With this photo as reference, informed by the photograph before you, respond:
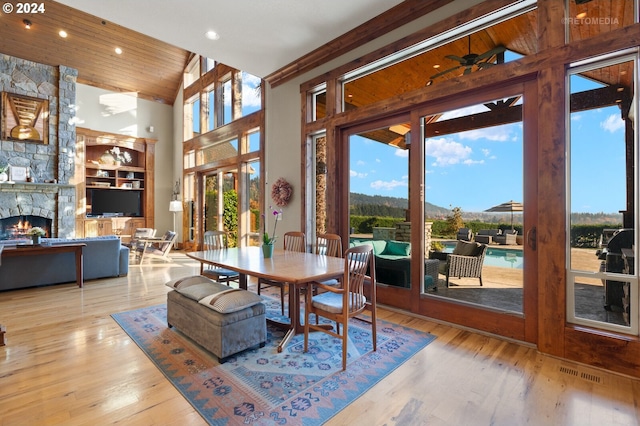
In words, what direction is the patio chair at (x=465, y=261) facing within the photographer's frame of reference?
facing the viewer and to the left of the viewer

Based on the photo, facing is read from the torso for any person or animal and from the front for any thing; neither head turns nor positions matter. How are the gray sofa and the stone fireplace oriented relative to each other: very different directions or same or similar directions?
very different directions

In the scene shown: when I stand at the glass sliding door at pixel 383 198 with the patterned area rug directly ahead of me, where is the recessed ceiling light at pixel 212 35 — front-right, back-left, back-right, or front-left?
front-right

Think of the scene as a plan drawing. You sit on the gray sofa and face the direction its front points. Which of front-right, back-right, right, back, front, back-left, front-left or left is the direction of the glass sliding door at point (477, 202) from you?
back-right

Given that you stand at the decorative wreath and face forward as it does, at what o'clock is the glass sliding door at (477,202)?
The glass sliding door is roughly at 9 o'clock from the decorative wreath.

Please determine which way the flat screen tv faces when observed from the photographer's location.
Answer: facing the viewer

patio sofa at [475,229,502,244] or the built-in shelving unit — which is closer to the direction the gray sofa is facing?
the built-in shelving unit

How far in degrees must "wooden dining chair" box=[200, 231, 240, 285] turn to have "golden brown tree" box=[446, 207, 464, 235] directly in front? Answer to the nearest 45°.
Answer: approximately 90° to its left

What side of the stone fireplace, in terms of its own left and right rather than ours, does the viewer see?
front

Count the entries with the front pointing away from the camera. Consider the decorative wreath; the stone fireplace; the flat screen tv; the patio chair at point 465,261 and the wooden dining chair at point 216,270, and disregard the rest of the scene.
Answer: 0

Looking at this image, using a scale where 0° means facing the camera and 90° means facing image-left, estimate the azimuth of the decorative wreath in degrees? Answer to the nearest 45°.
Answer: approximately 45°

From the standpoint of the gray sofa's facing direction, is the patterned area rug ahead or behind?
behind

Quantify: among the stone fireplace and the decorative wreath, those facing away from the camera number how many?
0

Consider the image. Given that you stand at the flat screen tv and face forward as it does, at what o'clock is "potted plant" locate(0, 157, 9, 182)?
The potted plant is roughly at 2 o'clock from the flat screen tv.
